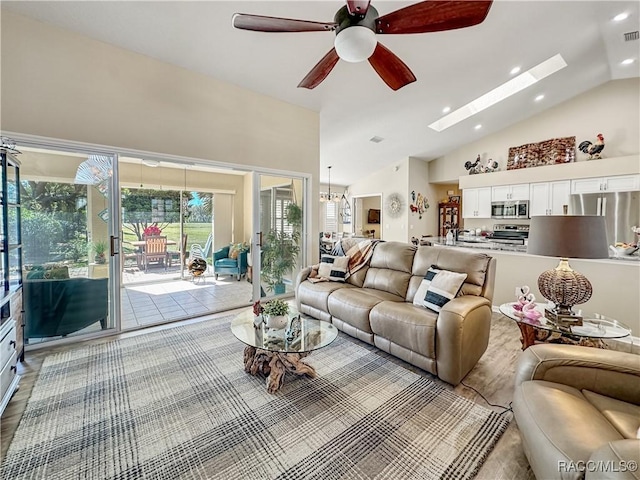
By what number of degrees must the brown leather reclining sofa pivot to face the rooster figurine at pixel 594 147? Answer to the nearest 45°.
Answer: approximately 180°

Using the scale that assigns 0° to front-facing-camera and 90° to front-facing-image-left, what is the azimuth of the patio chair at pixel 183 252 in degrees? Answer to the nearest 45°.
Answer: approximately 90°

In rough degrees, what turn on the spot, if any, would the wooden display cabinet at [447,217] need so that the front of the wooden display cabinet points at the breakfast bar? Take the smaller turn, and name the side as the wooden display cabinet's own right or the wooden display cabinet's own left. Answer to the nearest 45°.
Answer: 0° — it already faces it

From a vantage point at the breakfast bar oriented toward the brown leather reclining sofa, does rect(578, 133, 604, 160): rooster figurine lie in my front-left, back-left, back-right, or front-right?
back-right

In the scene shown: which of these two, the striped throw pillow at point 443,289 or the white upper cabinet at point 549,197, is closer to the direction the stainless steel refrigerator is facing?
the striped throw pillow

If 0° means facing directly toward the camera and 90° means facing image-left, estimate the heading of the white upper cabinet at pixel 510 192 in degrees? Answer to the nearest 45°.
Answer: approximately 0°

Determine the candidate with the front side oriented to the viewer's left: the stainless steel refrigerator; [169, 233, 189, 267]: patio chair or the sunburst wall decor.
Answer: the patio chair
